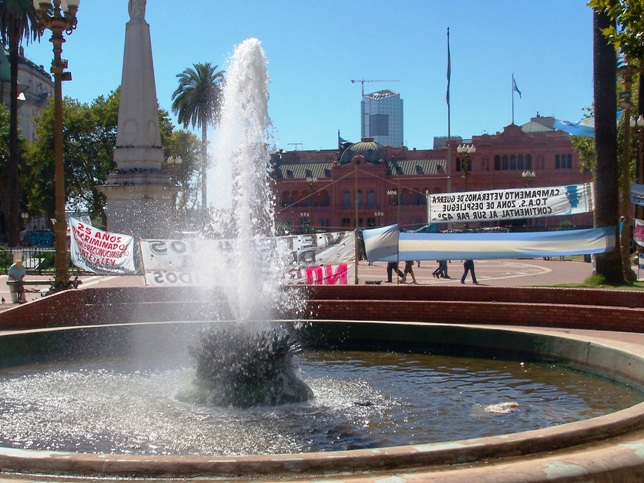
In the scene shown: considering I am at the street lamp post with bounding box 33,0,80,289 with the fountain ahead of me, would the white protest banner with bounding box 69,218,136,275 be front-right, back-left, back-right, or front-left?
back-left

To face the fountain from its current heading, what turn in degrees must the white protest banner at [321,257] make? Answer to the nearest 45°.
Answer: approximately 180°

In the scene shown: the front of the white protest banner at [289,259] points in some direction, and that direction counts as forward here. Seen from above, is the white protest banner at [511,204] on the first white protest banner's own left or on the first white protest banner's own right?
on the first white protest banner's own right

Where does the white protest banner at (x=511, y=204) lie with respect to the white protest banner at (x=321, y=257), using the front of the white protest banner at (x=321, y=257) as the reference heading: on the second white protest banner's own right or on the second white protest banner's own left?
on the second white protest banner's own right

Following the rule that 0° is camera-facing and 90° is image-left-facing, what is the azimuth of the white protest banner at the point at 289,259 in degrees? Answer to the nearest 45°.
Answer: approximately 180°

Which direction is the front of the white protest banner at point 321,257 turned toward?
away from the camera

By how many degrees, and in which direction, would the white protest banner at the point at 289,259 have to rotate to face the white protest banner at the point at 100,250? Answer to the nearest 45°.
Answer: approximately 45° to its left
